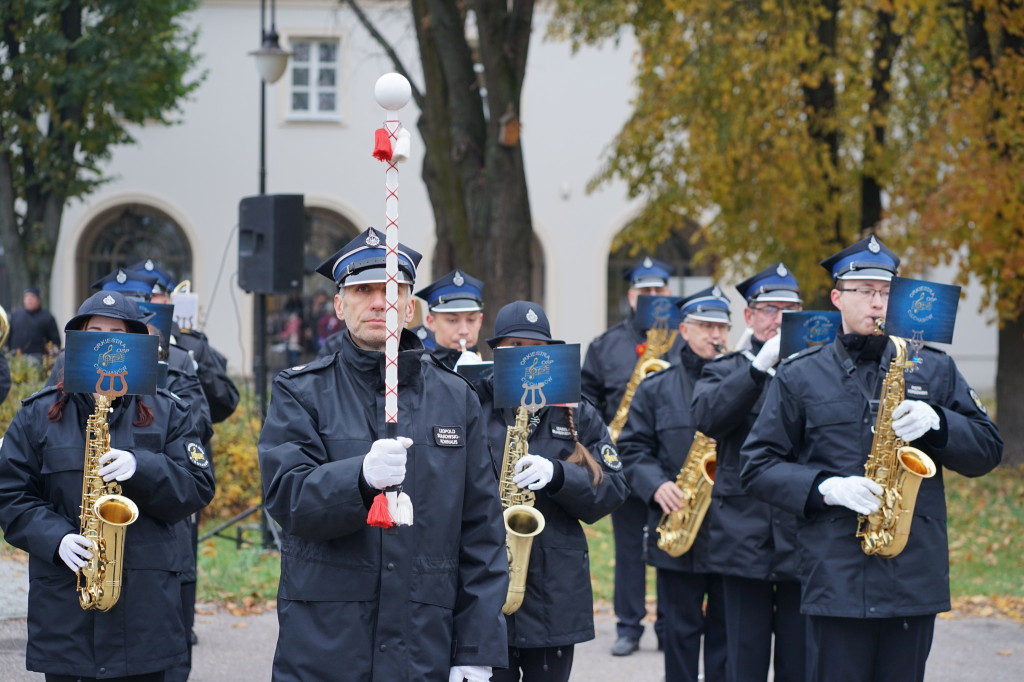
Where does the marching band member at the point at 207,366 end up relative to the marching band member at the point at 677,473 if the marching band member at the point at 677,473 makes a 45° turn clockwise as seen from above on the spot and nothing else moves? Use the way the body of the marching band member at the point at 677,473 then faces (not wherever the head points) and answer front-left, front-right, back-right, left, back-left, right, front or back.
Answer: right

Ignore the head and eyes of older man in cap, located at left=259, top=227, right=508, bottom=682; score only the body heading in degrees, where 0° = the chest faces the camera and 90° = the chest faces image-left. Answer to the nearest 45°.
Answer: approximately 0°

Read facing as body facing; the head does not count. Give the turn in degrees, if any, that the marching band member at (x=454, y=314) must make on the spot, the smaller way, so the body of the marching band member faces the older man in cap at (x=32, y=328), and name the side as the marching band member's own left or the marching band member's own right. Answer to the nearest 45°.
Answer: approximately 135° to the marching band member's own right

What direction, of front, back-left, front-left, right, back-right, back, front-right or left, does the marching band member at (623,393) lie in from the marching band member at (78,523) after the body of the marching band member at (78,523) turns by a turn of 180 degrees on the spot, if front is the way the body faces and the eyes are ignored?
front-right

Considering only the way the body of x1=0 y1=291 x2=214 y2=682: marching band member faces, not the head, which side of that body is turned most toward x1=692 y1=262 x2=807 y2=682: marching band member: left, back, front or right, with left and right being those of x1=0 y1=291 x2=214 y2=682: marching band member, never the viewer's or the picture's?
left

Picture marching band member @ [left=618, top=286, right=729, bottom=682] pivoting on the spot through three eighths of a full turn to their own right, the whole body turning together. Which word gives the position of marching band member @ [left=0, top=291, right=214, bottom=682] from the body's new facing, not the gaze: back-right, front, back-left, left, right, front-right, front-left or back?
front-left

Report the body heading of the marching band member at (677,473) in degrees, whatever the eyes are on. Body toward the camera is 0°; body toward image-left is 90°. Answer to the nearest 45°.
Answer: approximately 315°

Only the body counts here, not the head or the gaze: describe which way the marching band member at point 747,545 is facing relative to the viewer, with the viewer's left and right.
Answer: facing the viewer and to the right of the viewer

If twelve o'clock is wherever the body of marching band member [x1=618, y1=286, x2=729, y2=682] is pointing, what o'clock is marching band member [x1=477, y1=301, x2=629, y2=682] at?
marching band member [x1=477, y1=301, x2=629, y2=682] is roughly at 2 o'clock from marching band member [x1=618, y1=286, x2=729, y2=682].
